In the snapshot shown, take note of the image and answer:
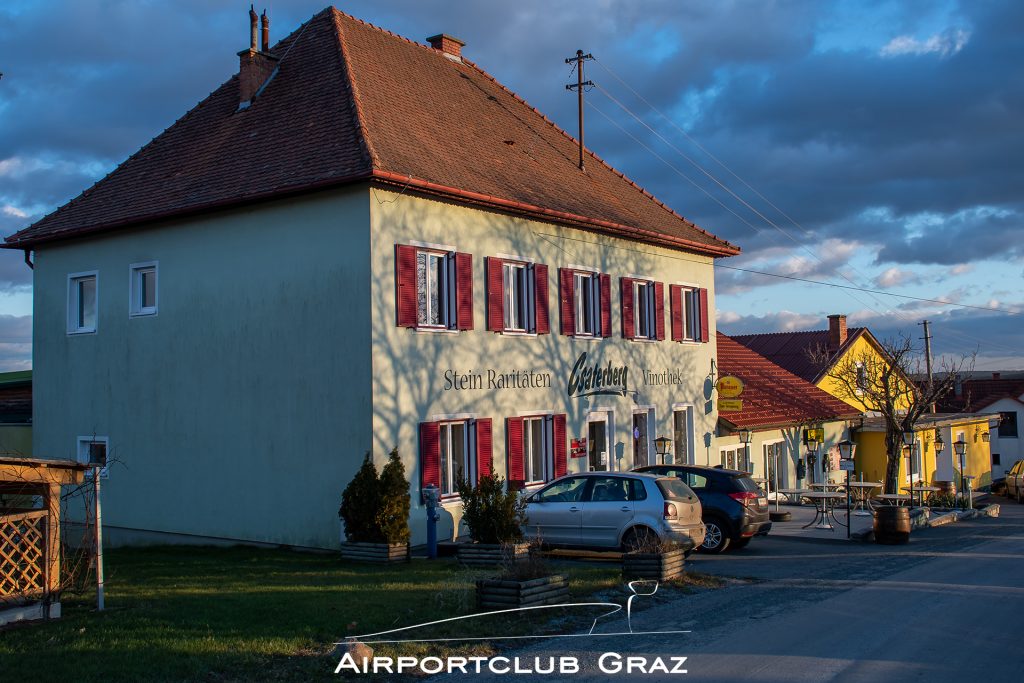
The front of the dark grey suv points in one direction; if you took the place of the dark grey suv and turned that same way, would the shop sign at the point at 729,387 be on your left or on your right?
on your right

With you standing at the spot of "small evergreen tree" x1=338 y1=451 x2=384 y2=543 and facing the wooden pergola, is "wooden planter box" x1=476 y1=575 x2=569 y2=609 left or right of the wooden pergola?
left

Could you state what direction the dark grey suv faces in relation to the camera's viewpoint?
facing away from the viewer and to the left of the viewer

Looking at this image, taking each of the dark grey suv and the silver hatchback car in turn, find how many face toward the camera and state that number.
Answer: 0

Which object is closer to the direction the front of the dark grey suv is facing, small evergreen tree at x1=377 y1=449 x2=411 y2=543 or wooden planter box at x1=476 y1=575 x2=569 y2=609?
the small evergreen tree

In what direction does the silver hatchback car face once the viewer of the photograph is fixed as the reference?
facing away from the viewer and to the left of the viewer

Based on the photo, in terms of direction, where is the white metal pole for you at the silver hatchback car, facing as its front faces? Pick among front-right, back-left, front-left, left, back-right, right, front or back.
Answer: left

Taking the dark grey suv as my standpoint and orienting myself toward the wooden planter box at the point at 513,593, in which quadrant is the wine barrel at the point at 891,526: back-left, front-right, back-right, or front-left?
back-left

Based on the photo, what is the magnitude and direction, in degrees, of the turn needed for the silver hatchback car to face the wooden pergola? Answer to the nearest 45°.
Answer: approximately 90° to its left

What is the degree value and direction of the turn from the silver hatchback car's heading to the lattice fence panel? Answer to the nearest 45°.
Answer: approximately 90° to its left
